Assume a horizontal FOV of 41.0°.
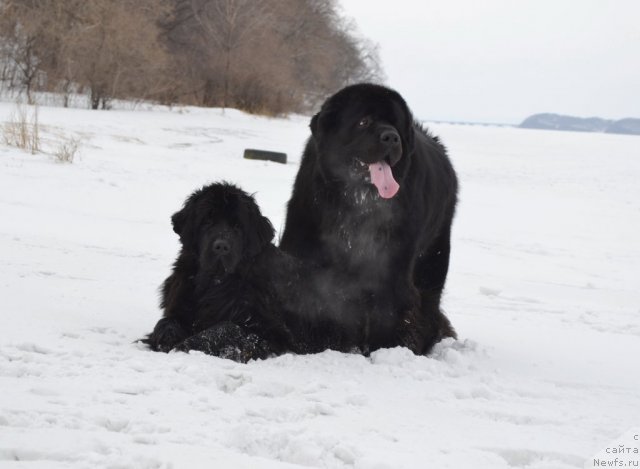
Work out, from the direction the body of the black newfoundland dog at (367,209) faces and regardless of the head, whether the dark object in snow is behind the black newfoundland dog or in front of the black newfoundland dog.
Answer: behind

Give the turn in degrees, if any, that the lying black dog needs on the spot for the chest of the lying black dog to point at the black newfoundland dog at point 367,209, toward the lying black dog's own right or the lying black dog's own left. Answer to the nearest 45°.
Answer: approximately 135° to the lying black dog's own left

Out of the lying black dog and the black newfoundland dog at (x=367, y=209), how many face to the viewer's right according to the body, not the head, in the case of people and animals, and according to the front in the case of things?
0

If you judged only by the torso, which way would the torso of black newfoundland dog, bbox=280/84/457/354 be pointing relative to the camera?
toward the camera

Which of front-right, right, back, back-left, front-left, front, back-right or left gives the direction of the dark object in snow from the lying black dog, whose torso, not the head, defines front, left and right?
back-right

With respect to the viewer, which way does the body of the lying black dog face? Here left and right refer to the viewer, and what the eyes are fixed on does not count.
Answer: facing the viewer and to the left of the viewer

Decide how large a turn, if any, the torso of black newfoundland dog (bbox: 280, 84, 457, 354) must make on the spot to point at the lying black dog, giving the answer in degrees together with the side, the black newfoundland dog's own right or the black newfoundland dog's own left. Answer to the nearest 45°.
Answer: approximately 90° to the black newfoundland dog's own right

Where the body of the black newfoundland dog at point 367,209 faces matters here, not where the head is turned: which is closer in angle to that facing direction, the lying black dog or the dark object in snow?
the lying black dog
